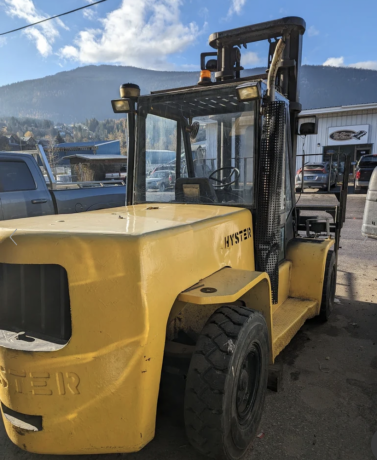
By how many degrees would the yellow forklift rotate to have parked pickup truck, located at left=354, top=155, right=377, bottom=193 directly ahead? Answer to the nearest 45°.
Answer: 0° — it already faces it

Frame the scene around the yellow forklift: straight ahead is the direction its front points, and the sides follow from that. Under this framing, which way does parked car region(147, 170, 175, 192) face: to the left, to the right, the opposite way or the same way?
the opposite way

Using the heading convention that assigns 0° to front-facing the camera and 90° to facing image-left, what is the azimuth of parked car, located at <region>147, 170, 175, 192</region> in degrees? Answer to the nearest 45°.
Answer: approximately 45°
